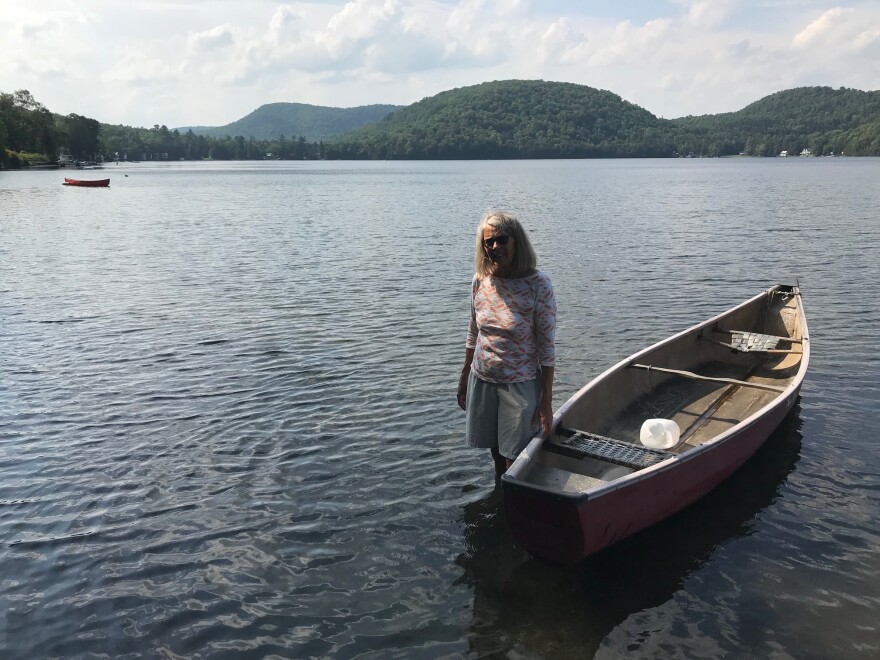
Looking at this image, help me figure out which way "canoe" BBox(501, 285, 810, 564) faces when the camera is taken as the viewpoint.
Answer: facing away from the viewer and to the right of the viewer
